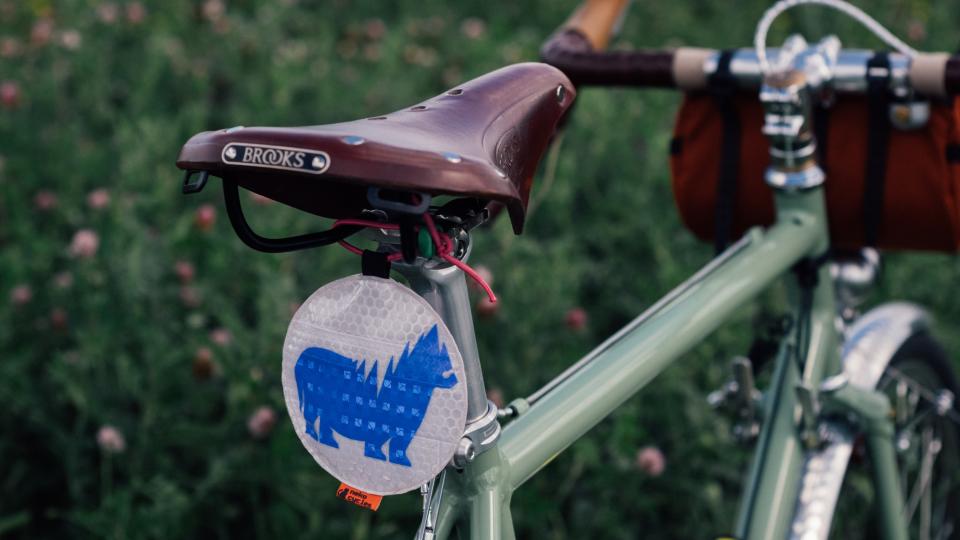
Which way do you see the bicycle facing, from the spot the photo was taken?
facing away from the viewer and to the right of the viewer
